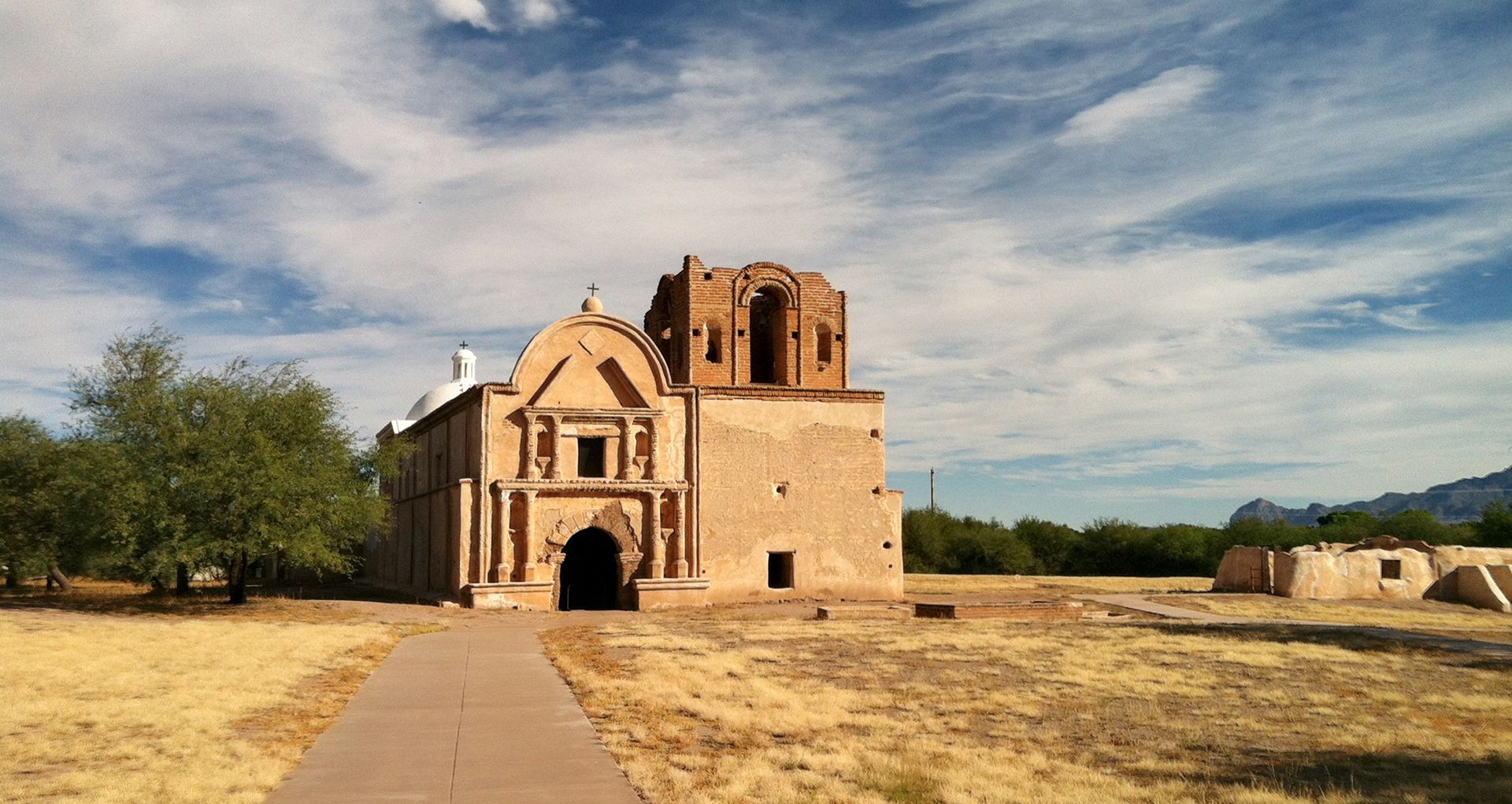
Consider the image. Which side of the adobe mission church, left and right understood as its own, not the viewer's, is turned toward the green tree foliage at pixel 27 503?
right

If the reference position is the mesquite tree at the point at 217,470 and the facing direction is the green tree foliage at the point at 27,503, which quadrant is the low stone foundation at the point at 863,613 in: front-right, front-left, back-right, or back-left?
back-right

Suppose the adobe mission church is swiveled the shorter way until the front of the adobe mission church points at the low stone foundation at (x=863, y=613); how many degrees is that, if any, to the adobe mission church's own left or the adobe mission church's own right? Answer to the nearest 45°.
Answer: approximately 45° to the adobe mission church's own left

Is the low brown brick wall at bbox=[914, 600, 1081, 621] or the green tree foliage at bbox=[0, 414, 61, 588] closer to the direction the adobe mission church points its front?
the low brown brick wall

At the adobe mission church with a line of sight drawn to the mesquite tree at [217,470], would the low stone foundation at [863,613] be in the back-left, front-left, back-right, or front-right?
back-left

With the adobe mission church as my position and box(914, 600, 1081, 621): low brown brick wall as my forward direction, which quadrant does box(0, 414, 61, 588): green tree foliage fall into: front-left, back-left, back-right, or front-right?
back-right

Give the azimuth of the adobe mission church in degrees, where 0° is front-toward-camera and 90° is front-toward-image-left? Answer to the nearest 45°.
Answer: approximately 0°

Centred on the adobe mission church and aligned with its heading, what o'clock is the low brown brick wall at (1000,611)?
The low brown brick wall is roughly at 10 o'clock from the adobe mission church.

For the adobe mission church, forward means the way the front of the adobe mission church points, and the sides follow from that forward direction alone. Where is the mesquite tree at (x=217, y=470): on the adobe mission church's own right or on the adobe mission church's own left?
on the adobe mission church's own right
